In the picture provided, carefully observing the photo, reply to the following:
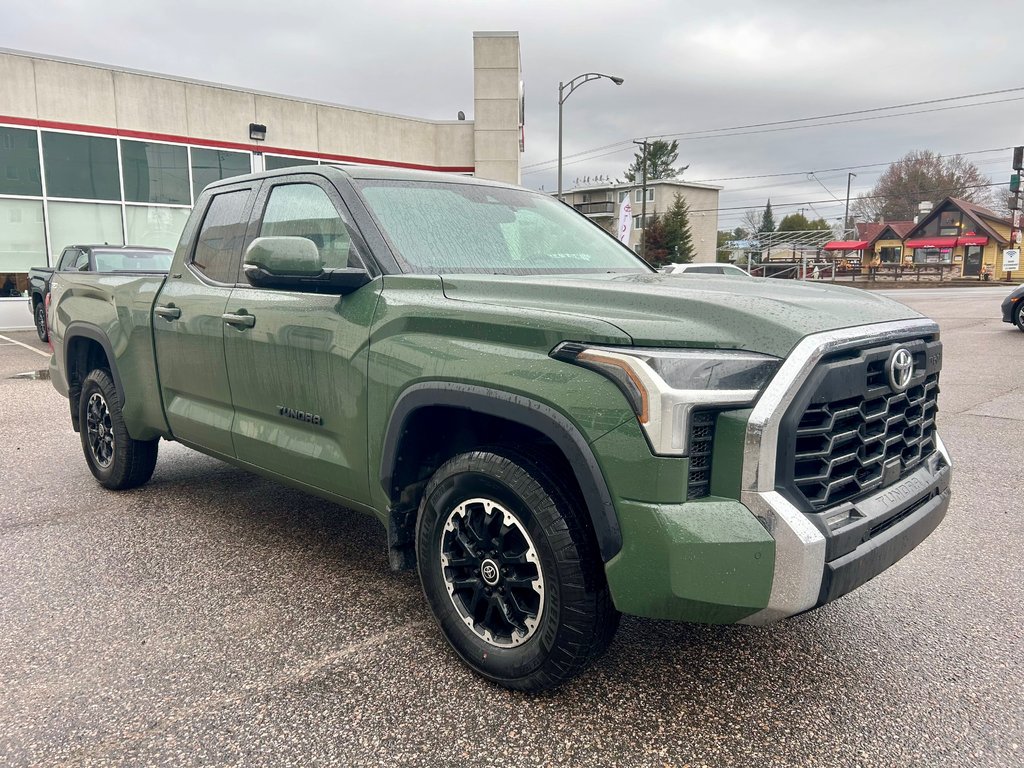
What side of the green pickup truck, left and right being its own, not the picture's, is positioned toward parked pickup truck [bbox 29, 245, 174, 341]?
back

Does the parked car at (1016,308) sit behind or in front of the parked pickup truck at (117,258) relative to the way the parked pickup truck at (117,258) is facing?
in front

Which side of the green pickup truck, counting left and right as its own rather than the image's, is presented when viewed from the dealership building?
back

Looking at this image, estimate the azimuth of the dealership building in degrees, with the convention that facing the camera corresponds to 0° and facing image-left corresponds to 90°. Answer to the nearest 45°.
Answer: approximately 315°

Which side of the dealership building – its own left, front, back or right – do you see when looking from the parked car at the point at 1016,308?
front

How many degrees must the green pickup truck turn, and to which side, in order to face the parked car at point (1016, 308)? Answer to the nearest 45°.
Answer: approximately 90° to its left
